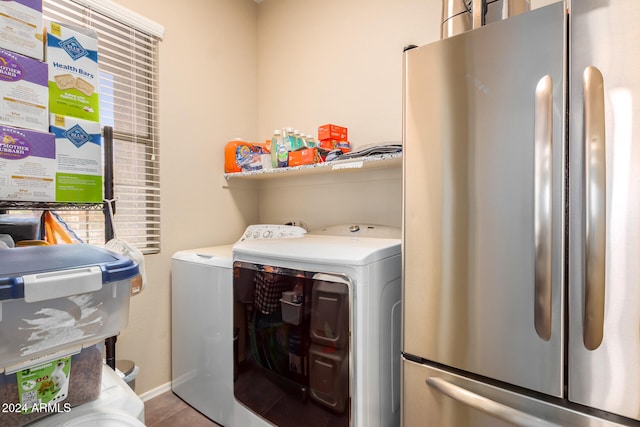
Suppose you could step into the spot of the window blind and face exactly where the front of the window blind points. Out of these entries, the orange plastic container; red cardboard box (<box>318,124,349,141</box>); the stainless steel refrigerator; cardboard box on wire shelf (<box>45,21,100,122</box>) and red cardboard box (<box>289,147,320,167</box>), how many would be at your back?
0

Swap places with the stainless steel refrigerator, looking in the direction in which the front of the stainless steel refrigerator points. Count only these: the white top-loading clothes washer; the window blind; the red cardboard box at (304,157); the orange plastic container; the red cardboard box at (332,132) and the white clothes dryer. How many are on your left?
0

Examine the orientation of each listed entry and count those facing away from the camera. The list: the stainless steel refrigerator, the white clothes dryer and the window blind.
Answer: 0

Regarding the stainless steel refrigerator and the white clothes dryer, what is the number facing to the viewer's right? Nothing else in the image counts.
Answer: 0

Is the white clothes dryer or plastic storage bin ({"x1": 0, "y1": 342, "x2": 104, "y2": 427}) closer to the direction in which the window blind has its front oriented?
the white clothes dryer

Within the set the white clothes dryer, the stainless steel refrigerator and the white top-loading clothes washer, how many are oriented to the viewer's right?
0

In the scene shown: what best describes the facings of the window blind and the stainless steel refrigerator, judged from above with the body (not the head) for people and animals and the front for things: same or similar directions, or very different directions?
very different directions

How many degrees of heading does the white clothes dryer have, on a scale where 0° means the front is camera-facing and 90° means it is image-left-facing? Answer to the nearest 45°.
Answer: approximately 45°

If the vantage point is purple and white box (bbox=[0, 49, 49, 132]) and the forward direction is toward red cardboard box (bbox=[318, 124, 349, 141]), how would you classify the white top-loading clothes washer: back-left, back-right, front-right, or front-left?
front-left

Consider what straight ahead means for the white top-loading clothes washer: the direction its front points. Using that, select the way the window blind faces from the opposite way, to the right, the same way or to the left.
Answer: to the left

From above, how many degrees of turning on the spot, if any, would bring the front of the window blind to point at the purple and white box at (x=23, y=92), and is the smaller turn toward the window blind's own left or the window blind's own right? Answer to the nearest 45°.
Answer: approximately 45° to the window blind's own right

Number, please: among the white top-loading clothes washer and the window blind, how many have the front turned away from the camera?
0

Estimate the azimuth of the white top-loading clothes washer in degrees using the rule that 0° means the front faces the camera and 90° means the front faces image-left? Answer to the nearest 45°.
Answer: approximately 45°

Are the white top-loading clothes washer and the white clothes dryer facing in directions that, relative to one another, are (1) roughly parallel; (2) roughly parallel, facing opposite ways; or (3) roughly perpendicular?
roughly parallel

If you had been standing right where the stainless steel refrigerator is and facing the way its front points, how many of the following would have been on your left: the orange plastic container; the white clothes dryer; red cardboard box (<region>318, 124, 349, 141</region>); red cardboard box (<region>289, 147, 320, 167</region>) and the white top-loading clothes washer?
0

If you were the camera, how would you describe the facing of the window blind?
facing the viewer and to the right of the viewer
